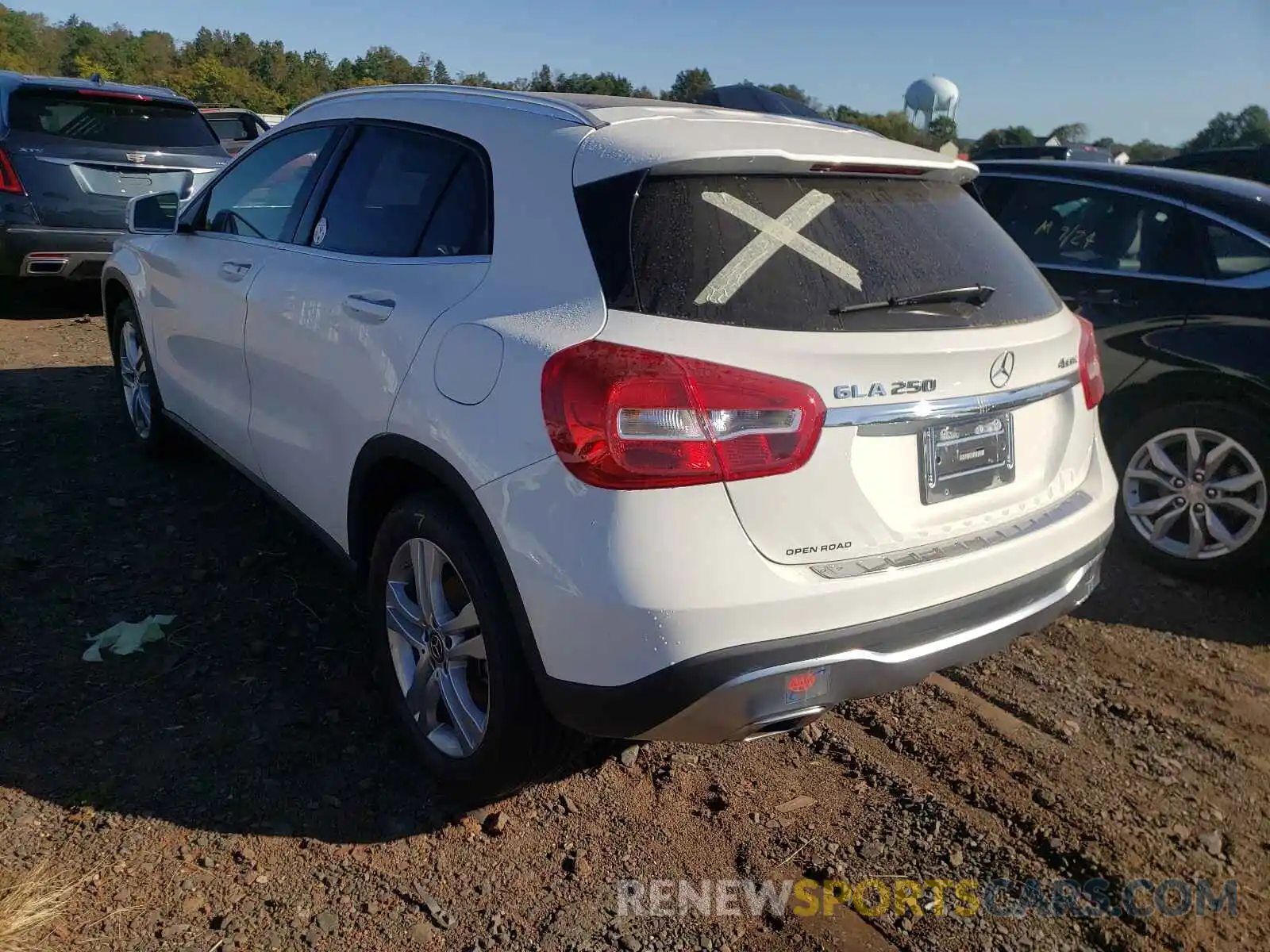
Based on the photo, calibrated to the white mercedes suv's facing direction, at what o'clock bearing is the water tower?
The water tower is roughly at 2 o'clock from the white mercedes suv.

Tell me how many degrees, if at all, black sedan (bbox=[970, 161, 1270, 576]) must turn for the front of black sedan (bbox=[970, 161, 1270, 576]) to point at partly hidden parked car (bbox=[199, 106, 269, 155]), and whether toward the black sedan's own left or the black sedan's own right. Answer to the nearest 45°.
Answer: approximately 45° to the black sedan's own right

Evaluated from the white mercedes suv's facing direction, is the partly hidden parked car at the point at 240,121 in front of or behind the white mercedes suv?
in front

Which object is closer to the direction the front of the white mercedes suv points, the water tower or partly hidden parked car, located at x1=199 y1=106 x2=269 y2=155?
the partly hidden parked car

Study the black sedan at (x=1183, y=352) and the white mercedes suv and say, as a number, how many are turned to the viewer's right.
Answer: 0

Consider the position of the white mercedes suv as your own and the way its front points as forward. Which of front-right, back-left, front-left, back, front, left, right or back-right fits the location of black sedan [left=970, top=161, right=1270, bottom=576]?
right

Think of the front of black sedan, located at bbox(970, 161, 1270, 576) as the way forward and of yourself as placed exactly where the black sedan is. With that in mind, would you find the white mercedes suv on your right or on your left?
on your left

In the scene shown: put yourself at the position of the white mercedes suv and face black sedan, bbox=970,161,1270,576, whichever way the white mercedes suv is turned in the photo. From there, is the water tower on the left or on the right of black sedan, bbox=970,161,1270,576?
left

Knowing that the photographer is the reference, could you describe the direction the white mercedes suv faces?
facing away from the viewer and to the left of the viewer

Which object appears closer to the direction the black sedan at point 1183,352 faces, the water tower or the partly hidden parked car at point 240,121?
the partly hidden parked car
